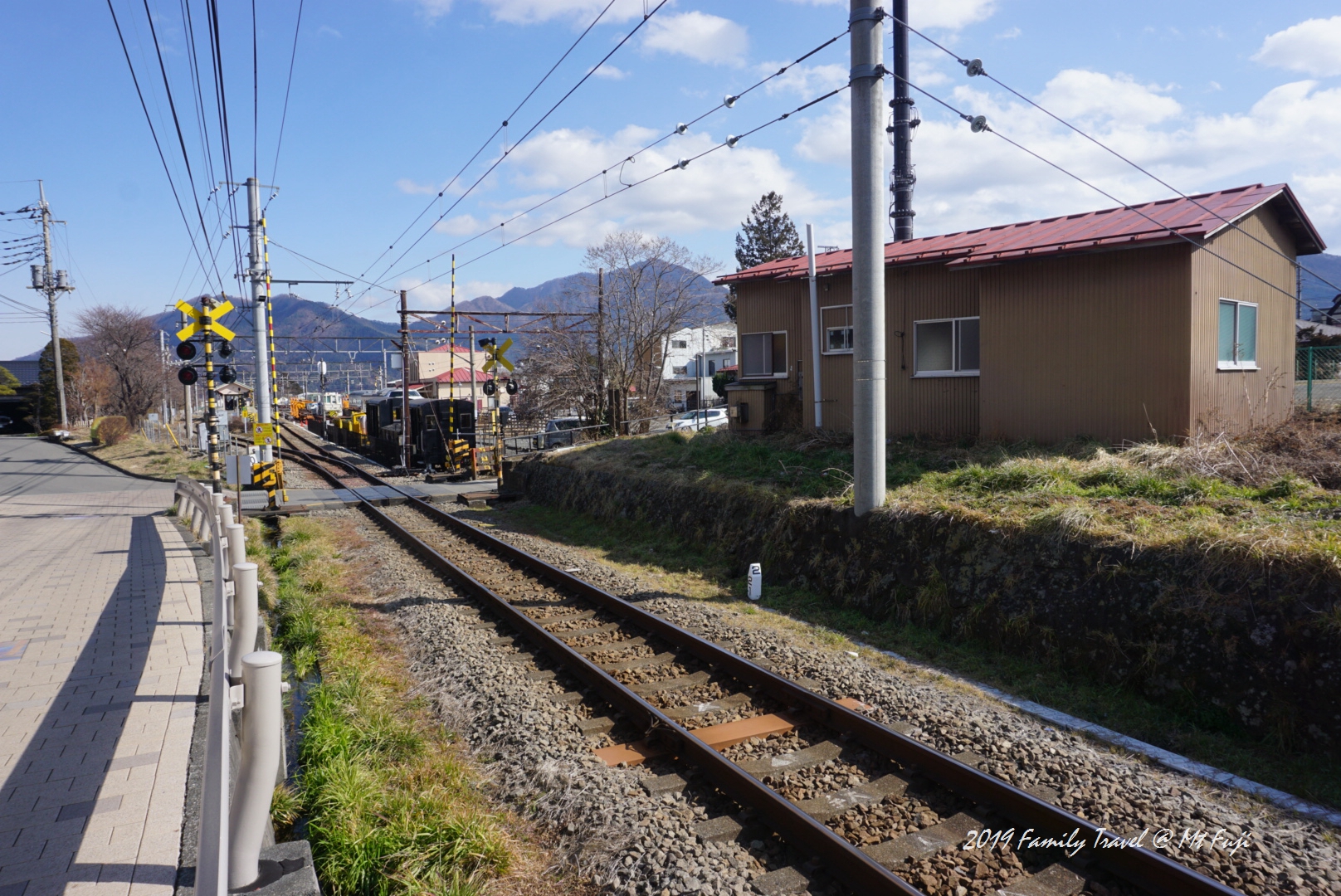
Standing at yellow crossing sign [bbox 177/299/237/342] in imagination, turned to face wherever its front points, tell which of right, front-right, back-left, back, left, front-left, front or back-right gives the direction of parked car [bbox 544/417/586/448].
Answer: back-left

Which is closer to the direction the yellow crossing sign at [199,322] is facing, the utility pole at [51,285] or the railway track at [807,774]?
the railway track

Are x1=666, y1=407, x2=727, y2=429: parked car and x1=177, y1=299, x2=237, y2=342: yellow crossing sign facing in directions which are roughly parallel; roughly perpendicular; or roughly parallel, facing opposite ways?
roughly perpendicular

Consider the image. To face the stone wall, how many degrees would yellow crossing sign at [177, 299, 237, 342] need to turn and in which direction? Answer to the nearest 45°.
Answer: approximately 45° to its left

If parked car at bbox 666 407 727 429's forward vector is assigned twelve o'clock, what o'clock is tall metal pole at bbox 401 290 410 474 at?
The tall metal pole is roughly at 12 o'clock from the parked car.

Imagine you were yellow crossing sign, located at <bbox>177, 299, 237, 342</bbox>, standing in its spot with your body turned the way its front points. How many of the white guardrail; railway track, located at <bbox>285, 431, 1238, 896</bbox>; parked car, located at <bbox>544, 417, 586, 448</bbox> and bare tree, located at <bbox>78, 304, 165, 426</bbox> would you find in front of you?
2

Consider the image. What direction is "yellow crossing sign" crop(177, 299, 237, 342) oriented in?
toward the camera

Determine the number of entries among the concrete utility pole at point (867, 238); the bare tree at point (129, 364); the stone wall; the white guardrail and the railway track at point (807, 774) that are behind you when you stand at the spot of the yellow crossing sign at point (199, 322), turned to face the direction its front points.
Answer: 1

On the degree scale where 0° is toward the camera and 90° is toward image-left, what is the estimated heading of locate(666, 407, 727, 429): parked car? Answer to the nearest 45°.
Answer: approximately 45°

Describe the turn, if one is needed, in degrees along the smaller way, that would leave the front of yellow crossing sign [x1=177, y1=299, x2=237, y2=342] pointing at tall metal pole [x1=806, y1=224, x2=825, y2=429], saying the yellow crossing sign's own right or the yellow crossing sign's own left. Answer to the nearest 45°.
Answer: approximately 90° to the yellow crossing sign's own left

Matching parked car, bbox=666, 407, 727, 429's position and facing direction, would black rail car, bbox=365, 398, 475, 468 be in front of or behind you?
in front
